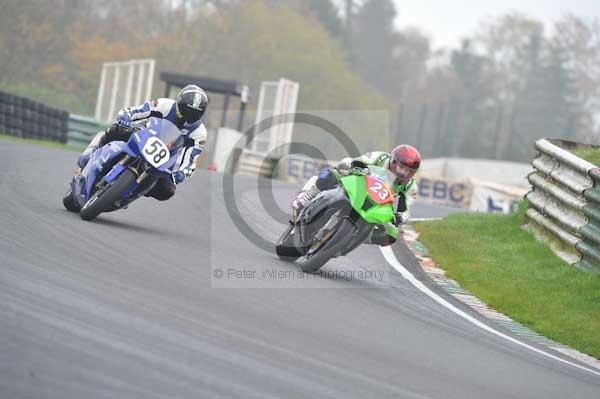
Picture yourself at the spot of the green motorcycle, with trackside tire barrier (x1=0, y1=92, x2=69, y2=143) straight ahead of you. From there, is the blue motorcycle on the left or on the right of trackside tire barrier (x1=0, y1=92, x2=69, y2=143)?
left

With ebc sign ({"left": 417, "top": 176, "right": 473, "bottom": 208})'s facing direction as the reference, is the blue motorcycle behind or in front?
in front

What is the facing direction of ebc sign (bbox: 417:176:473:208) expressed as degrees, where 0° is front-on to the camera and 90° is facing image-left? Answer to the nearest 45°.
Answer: approximately 0°

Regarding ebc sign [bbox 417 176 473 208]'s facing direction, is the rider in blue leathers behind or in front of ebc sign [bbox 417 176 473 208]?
in front

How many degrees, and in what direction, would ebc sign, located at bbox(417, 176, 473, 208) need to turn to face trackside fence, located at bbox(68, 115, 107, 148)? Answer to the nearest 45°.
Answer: approximately 45° to its right

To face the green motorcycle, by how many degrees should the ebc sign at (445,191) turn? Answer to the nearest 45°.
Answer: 0° — it already faces it
